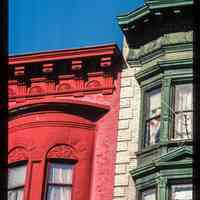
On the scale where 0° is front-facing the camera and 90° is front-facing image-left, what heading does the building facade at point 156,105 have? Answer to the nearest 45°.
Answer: approximately 0°

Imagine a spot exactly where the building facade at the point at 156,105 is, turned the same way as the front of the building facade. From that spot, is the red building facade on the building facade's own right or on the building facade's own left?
on the building facade's own right
